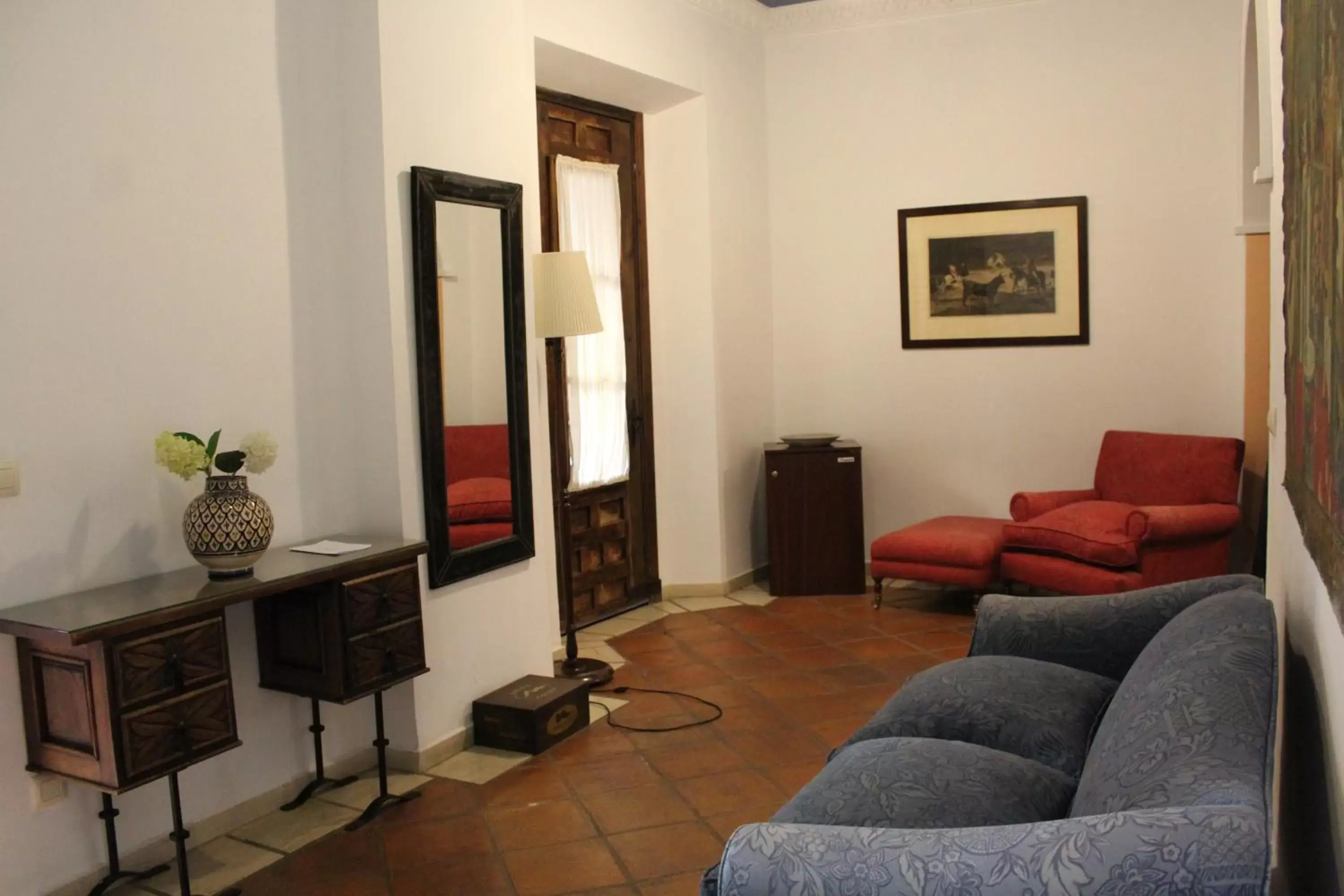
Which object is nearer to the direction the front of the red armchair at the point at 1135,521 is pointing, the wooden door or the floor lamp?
the floor lamp

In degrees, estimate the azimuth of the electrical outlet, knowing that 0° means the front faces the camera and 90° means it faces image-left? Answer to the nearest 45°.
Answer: approximately 315°

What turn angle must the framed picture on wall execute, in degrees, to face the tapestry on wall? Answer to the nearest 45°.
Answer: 0° — it already faces it

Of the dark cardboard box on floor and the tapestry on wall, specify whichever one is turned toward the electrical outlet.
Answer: the tapestry on wall

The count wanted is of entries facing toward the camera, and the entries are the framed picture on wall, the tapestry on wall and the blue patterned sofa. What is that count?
1

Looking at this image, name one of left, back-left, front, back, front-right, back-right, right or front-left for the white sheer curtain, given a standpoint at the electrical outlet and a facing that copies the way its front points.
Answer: left

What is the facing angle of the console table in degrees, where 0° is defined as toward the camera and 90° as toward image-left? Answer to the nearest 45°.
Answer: approximately 315°

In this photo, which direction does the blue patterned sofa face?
to the viewer's left

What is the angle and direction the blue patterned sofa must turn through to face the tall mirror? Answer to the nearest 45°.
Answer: approximately 45° to its right
